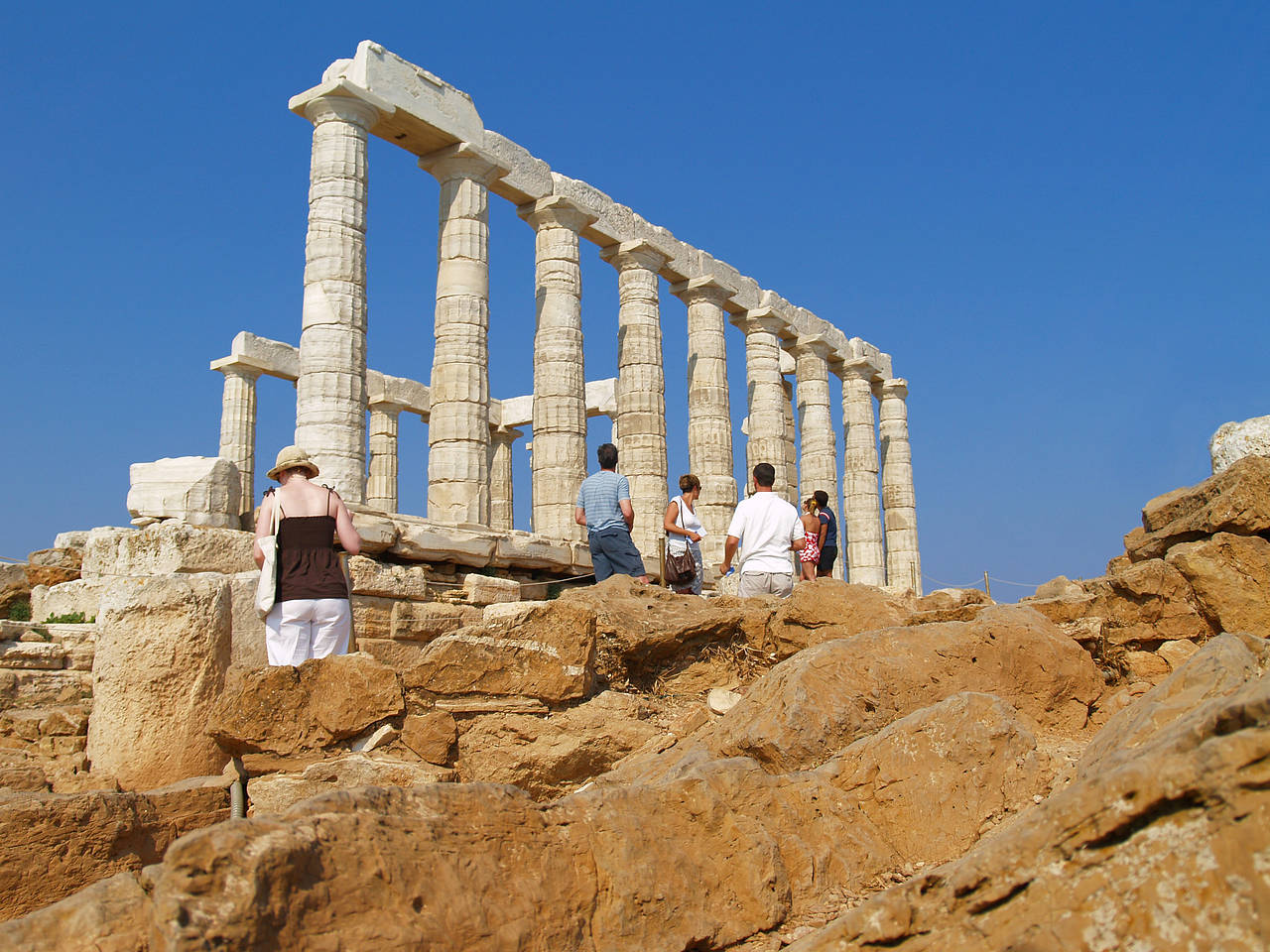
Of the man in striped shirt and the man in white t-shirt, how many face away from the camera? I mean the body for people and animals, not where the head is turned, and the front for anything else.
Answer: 2

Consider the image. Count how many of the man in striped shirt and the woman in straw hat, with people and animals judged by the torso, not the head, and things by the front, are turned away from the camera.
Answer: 2

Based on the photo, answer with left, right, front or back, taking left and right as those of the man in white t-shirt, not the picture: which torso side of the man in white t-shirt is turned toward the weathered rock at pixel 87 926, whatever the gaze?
back

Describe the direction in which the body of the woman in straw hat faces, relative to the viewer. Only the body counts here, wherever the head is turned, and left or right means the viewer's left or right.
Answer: facing away from the viewer

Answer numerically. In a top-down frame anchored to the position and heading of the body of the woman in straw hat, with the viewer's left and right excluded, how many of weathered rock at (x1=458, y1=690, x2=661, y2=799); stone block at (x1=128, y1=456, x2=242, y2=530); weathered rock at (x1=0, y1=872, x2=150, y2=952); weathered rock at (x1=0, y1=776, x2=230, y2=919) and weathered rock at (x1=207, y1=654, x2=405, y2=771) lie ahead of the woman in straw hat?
1

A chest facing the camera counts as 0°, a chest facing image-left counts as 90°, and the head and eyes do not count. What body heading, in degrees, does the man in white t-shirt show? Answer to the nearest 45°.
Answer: approximately 180°

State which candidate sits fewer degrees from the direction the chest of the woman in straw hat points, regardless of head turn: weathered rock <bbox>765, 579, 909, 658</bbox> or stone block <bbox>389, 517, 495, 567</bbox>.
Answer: the stone block

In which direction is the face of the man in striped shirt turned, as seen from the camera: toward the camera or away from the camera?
away from the camera

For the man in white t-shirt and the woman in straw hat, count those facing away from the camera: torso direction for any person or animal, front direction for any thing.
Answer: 2

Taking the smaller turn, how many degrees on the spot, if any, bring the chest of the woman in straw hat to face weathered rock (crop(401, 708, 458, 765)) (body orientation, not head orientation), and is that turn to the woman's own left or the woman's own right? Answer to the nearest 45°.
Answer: approximately 135° to the woman's own right

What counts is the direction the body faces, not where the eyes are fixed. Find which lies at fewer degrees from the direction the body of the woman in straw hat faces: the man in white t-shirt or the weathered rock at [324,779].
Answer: the man in white t-shirt

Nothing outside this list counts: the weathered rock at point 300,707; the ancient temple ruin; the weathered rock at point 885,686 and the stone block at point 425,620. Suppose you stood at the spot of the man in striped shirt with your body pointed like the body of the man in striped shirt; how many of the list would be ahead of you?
1

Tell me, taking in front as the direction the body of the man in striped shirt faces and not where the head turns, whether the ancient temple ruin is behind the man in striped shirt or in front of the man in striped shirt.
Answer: in front

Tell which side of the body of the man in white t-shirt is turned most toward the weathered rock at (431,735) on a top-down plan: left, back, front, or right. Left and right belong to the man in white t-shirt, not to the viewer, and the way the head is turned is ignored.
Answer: back

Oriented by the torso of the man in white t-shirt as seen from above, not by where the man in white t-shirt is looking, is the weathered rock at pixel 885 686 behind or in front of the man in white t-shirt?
behind

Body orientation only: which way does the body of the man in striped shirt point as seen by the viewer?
away from the camera

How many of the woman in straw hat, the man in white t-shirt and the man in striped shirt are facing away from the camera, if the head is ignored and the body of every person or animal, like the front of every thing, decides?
3

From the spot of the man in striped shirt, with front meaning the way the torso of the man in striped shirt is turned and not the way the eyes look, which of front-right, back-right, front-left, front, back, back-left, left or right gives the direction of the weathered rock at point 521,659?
back
